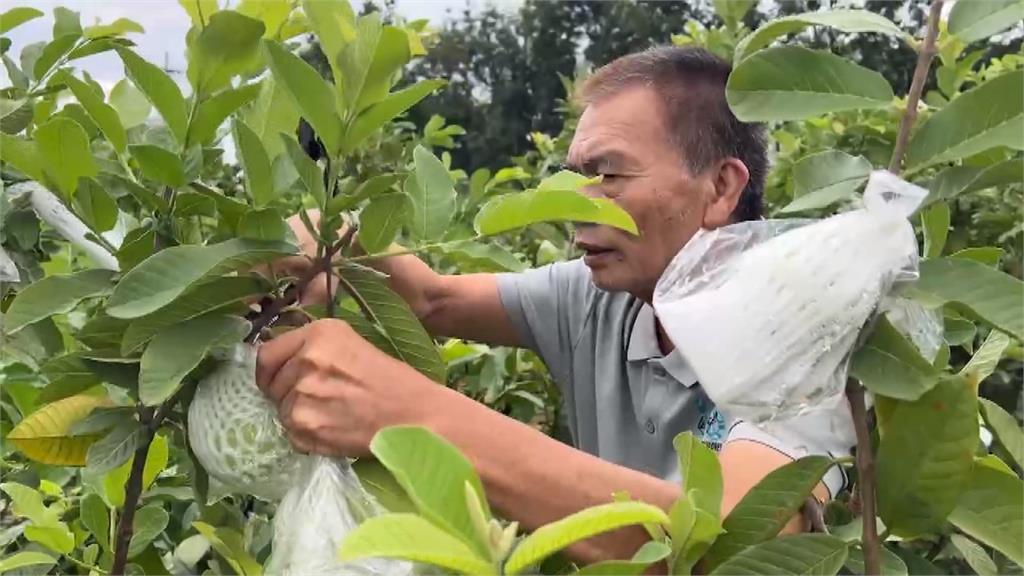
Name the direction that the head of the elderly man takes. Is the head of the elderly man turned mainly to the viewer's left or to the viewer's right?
to the viewer's left

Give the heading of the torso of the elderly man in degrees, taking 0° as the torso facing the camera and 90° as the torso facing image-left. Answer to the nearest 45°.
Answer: approximately 45°
